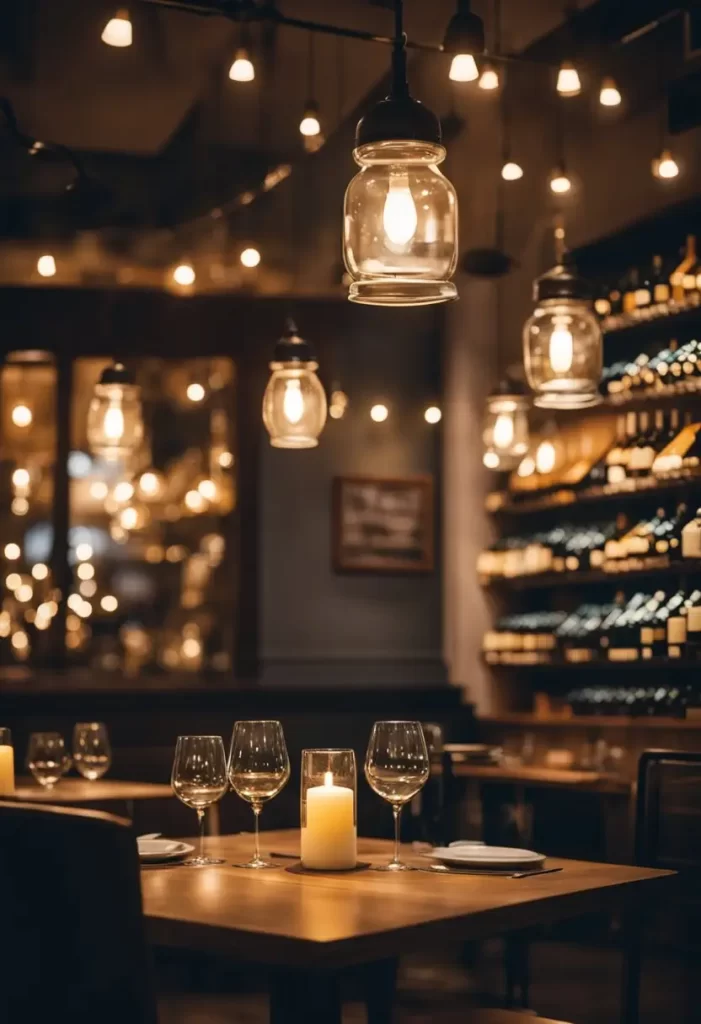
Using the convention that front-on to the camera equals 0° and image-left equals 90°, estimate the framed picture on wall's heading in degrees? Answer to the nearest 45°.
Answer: approximately 0°

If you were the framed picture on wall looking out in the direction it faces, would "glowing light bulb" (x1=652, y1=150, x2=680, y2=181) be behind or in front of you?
in front

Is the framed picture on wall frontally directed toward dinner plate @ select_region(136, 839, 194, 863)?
yes

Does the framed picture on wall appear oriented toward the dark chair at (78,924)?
yes

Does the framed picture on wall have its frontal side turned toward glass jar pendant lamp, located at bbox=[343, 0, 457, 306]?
yes

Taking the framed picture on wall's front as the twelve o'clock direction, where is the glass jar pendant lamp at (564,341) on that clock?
The glass jar pendant lamp is roughly at 12 o'clock from the framed picture on wall.

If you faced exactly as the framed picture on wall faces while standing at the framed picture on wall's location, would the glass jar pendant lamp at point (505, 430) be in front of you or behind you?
in front

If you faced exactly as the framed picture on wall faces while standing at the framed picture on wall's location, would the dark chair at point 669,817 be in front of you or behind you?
in front
